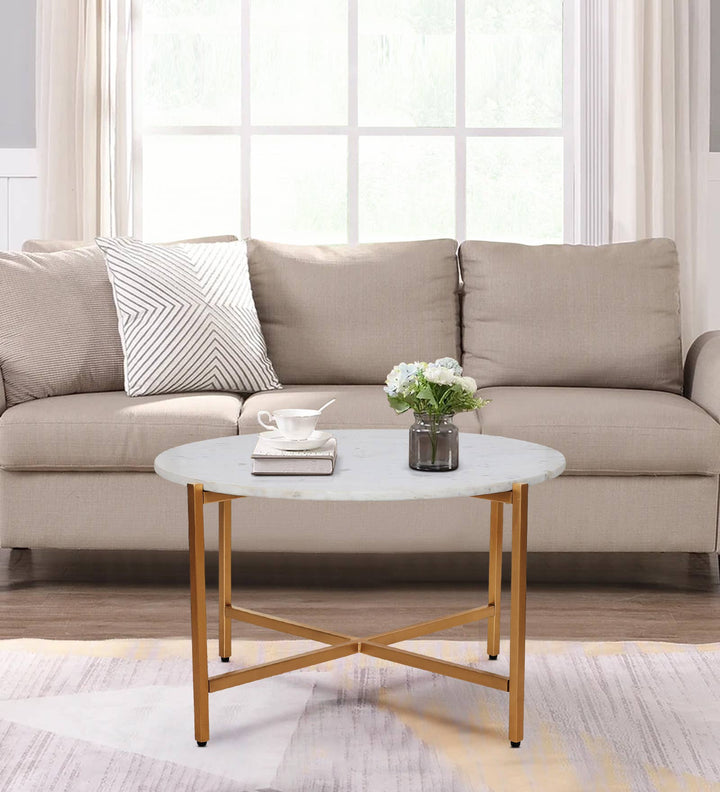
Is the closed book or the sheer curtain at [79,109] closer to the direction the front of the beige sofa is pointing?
the closed book

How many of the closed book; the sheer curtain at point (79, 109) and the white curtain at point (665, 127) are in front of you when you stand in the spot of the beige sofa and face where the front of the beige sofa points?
1

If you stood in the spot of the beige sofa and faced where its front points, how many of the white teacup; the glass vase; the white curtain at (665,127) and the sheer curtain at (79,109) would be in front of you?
2

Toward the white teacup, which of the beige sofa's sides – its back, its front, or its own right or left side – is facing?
front

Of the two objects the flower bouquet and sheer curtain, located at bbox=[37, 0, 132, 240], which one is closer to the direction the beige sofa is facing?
the flower bouquet

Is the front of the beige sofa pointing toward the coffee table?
yes

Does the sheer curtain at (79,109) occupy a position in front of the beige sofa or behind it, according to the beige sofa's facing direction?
behind

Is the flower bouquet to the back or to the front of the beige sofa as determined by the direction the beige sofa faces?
to the front

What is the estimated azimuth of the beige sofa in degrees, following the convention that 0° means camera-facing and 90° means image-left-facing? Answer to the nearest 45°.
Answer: approximately 0°

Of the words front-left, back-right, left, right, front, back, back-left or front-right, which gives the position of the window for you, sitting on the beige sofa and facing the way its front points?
back

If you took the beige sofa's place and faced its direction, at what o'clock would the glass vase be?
The glass vase is roughly at 12 o'clock from the beige sofa.

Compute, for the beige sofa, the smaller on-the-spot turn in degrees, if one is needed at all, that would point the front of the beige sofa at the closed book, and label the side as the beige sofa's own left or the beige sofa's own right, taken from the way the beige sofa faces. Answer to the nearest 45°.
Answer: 0° — it already faces it

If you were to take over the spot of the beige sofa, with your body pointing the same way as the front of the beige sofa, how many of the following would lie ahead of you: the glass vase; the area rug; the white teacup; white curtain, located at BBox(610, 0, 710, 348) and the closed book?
4

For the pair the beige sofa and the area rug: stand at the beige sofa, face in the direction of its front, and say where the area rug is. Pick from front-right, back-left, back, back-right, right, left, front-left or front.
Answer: front
